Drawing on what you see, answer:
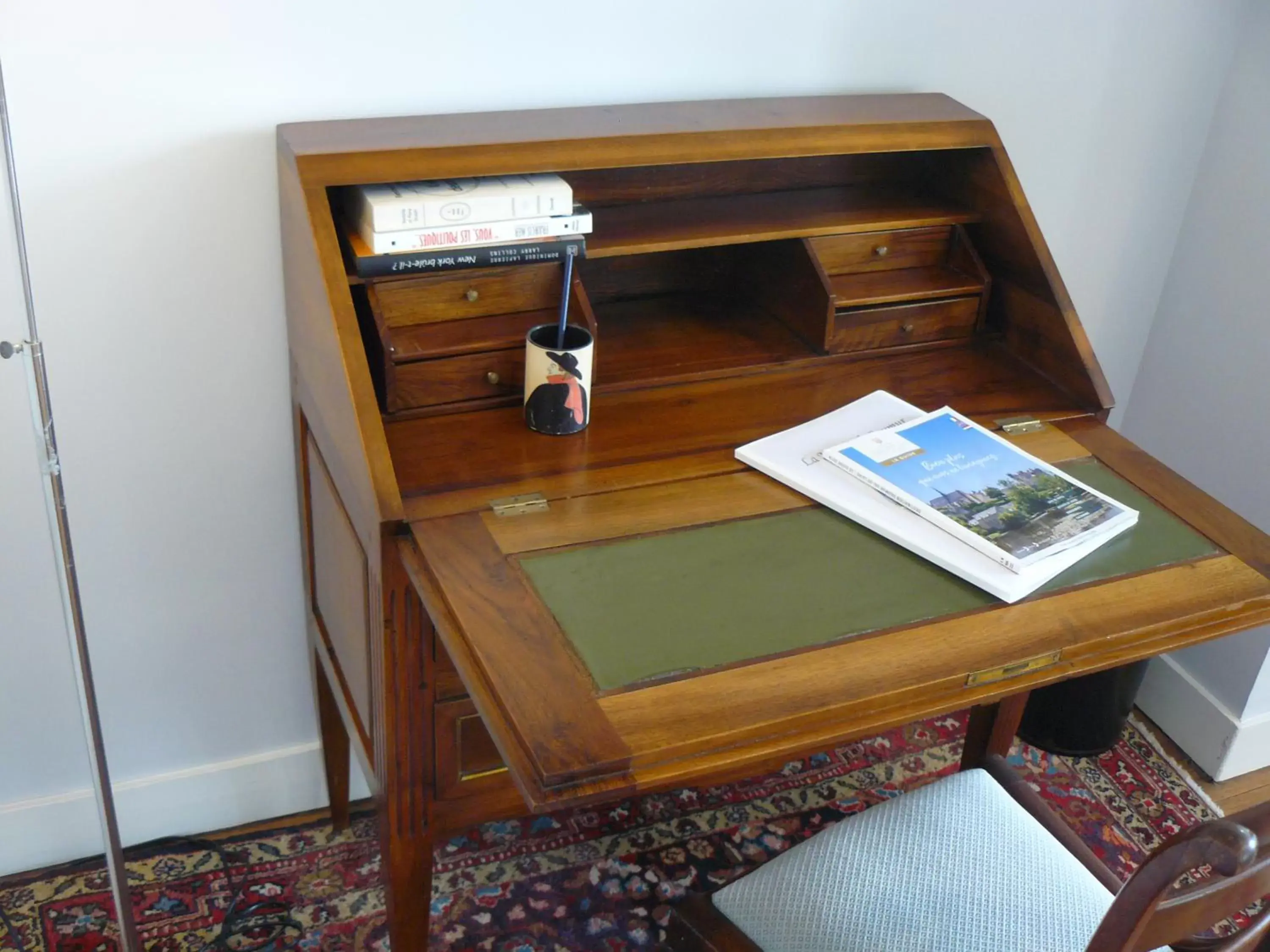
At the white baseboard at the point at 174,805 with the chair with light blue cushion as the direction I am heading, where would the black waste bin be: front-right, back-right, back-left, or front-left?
front-left

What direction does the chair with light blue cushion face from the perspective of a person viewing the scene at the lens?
facing away from the viewer and to the left of the viewer

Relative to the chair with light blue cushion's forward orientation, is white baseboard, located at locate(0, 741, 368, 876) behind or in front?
in front

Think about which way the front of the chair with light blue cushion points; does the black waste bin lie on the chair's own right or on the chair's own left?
on the chair's own right

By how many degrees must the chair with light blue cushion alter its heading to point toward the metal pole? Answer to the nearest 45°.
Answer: approximately 45° to its left

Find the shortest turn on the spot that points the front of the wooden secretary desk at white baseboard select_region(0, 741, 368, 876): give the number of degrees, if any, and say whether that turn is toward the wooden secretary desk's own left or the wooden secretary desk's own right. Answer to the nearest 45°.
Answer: approximately 135° to the wooden secretary desk's own right

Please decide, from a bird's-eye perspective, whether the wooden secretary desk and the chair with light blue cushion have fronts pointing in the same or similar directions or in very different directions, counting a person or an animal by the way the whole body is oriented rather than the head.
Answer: very different directions

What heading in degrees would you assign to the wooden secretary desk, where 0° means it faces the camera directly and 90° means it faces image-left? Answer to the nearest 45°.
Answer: approximately 315°

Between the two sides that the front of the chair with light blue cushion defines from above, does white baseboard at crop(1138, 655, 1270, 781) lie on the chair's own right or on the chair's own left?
on the chair's own right

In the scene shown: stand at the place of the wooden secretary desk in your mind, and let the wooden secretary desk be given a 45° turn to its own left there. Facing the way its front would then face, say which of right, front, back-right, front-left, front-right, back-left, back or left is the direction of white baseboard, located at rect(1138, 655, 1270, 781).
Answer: front-left
